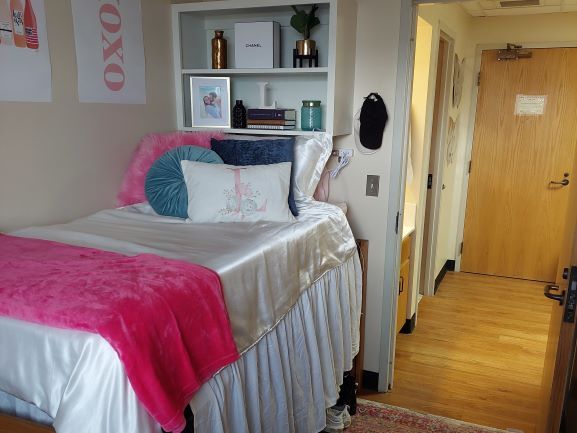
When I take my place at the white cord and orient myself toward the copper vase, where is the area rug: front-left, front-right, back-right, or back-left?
back-left

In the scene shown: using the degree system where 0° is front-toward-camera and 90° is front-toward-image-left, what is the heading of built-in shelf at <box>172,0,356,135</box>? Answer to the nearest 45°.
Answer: approximately 45°

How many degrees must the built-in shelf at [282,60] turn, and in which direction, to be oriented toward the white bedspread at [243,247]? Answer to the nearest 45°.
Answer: approximately 45° to its left

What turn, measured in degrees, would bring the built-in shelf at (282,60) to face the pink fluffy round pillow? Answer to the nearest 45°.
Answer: approximately 45° to its right

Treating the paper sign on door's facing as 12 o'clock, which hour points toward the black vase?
The black vase is roughly at 1 o'clock from the paper sign on door.

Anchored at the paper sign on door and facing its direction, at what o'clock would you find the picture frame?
The picture frame is roughly at 1 o'clock from the paper sign on door.

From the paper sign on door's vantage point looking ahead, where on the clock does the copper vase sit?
The copper vase is roughly at 1 o'clock from the paper sign on door.
